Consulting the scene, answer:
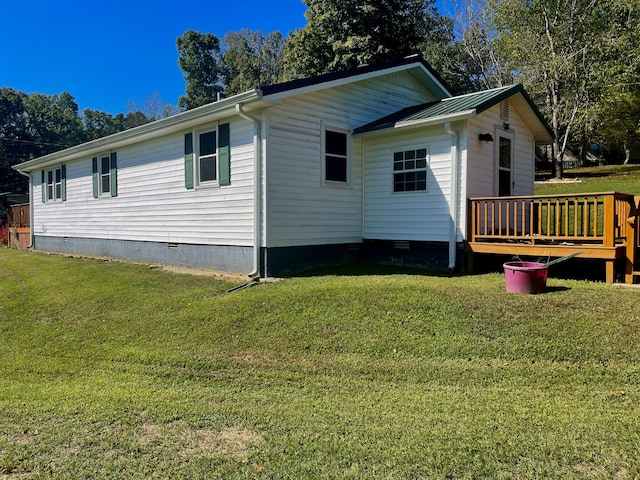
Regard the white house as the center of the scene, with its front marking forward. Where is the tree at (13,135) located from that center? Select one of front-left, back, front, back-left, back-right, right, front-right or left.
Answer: back

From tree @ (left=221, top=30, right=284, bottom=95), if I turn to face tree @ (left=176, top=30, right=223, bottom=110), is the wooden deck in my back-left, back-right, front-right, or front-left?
back-left

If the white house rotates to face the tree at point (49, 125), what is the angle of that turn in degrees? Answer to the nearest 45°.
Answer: approximately 180°

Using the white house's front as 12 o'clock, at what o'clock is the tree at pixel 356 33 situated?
The tree is roughly at 8 o'clock from the white house.

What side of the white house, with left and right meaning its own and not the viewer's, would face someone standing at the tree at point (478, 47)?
left

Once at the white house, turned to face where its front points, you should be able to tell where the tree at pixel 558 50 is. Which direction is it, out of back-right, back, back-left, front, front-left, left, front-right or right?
left

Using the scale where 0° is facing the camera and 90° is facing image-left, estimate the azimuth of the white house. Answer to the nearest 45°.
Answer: approximately 315°

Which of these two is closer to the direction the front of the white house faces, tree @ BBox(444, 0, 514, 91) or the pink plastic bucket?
the pink plastic bucket

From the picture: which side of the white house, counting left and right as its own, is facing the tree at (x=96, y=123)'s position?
back

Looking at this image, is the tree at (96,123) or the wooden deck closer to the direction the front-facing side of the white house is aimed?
the wooden deck

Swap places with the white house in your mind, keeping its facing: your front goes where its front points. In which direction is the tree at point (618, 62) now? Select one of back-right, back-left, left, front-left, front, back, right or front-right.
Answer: left

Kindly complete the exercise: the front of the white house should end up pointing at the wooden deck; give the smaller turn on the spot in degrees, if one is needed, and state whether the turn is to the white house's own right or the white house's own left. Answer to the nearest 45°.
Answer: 0° — it already faces it
